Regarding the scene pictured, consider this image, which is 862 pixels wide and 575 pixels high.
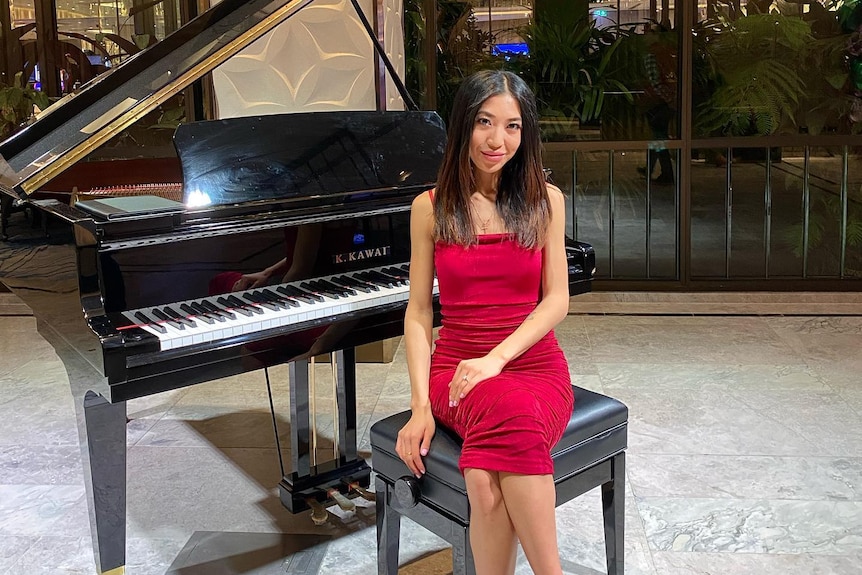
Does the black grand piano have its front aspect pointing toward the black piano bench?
yes

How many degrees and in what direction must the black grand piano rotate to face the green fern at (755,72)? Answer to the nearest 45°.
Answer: approximately 90° to its left

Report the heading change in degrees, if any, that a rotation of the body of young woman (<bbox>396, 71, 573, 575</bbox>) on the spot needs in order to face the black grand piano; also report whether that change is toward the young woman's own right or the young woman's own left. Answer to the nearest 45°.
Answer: approximately 90° to the young woman's own right

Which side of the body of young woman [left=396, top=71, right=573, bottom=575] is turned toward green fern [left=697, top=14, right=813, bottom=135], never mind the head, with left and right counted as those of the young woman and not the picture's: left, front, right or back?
back

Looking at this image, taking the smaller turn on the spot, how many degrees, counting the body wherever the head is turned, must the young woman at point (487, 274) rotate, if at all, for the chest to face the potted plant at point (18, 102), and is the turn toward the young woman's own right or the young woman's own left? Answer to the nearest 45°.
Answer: approximately 135° to the young woman's own right

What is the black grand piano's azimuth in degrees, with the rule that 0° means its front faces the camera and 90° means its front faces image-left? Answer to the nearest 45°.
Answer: approximately 315°

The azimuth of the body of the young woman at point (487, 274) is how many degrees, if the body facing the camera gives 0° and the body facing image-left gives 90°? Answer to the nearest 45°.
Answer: approximately 0°
